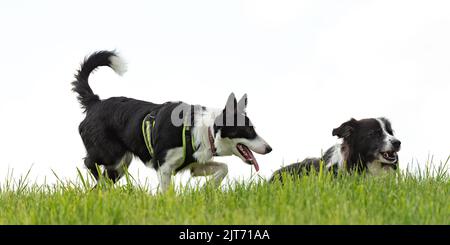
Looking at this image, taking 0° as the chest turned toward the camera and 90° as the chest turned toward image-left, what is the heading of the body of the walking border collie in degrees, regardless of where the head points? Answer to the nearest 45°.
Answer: approximately 270°

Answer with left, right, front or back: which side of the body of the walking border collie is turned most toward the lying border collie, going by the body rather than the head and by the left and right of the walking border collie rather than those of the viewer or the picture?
front
